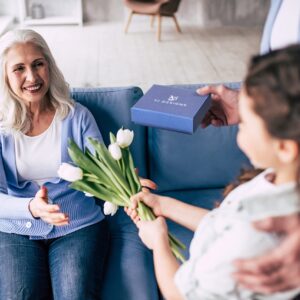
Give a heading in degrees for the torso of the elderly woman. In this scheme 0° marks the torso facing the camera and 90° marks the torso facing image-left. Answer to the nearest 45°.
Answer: approximately 0°

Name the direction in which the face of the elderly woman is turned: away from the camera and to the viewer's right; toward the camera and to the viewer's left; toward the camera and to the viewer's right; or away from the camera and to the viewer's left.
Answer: toward the camera and to the viewer's right

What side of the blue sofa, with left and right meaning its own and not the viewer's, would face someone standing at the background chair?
back
